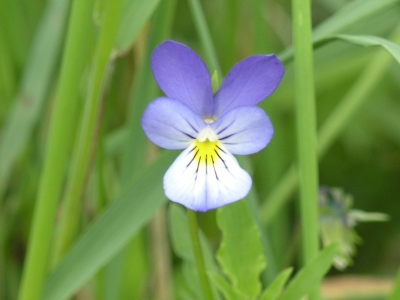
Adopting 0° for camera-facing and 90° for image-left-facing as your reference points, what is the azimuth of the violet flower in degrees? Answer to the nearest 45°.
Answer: approximately 0°
